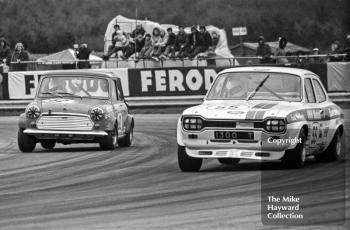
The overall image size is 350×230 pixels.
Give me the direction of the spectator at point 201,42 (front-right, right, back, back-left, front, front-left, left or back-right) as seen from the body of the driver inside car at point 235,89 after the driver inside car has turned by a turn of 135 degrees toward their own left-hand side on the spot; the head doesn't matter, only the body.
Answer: left

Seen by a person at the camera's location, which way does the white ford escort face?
facing the viewer and to the left of the viewer

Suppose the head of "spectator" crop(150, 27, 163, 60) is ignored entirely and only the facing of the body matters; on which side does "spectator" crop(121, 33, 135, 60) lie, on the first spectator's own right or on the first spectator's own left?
on the first spectator's own right

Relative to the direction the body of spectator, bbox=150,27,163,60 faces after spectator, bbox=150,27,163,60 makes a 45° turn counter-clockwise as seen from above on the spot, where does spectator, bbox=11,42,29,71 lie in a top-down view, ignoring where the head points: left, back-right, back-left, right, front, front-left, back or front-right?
right

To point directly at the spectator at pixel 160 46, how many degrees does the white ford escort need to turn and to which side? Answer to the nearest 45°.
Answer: approximately 135° to its right

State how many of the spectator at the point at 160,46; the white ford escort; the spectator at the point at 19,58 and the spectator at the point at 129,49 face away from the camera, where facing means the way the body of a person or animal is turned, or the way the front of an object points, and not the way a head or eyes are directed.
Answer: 0

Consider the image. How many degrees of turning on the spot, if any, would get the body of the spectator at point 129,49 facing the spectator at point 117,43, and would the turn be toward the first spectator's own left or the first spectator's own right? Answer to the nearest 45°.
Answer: approximately 90° to the first spectator's own right

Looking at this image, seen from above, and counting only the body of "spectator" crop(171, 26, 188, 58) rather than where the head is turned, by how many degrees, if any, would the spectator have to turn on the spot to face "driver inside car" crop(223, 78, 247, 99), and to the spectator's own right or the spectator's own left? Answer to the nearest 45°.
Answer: approximately 45° to the spectator's own left

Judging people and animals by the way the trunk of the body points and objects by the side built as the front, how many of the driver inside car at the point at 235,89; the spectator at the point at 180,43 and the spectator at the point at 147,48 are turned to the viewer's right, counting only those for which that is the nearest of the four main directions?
0
